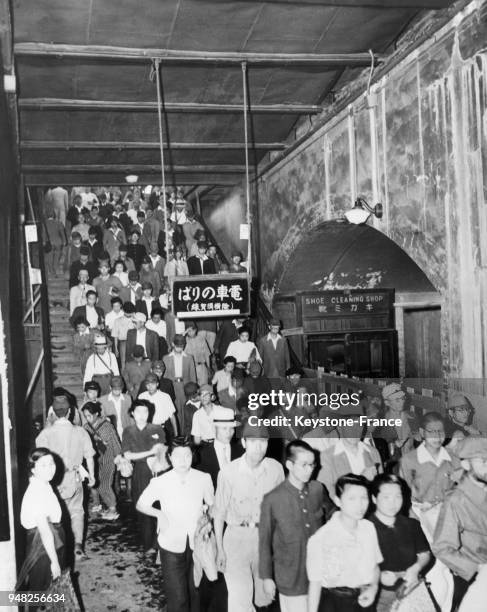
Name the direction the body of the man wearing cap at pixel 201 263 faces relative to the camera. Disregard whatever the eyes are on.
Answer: toward the camera

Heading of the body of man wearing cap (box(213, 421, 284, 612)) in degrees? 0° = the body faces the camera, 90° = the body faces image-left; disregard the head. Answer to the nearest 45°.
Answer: approximately 0°

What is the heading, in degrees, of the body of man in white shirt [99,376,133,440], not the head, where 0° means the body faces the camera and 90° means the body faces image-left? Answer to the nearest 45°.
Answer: approximately 0°

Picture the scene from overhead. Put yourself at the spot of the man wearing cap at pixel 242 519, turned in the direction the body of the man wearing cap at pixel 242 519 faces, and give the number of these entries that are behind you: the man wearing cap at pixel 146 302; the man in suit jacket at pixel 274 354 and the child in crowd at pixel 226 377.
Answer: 3

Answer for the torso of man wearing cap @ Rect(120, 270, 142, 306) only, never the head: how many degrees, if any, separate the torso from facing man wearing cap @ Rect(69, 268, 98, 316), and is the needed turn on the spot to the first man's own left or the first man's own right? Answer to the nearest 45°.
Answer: approximately 90° to the first man's own right

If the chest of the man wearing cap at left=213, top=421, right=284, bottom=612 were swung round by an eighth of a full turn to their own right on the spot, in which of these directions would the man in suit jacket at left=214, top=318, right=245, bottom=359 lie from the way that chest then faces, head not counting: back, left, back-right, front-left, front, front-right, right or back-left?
back-right

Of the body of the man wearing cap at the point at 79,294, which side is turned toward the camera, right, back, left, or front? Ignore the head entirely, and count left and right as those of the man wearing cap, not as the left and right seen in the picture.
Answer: front

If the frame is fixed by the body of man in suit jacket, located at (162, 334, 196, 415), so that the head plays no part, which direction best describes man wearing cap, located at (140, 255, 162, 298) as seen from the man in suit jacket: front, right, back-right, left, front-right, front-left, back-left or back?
back

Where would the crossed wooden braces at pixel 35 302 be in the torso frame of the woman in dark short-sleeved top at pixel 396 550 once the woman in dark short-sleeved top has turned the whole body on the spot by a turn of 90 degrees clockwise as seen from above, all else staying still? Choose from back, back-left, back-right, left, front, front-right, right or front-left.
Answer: front-right

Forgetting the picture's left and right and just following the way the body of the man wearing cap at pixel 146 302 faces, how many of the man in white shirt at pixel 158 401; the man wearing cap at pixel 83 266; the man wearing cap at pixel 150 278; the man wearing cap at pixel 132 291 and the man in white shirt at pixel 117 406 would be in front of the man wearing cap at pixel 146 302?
2

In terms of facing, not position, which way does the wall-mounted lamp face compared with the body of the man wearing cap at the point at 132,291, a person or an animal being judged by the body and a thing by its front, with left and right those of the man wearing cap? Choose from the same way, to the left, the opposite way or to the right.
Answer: to the right

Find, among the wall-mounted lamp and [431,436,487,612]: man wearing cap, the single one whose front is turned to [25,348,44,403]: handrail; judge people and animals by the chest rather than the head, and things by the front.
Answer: the wall-mounted lamp

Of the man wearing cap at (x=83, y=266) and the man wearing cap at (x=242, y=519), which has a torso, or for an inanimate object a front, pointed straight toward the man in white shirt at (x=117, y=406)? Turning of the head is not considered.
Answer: the man wearing cap at (x=83, y=266)
